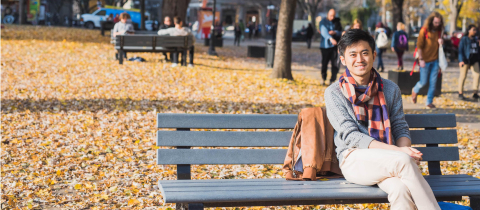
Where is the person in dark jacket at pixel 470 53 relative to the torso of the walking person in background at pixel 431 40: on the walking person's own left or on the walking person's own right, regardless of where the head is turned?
on the walking person's own left

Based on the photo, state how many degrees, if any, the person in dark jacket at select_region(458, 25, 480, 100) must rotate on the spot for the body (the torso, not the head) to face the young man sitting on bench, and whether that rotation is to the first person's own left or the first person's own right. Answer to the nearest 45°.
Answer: approximately 45° to the first person's own right

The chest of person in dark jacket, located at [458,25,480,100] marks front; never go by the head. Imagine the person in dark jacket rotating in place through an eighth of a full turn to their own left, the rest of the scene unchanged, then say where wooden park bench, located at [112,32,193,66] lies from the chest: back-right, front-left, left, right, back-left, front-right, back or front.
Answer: back

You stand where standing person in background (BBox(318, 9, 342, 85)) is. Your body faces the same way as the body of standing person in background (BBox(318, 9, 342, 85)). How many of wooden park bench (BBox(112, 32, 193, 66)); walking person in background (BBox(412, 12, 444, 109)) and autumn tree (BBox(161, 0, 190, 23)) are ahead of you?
1
